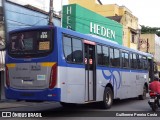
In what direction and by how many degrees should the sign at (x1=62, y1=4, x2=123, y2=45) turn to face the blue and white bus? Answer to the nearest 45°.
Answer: approximately 45° to its right

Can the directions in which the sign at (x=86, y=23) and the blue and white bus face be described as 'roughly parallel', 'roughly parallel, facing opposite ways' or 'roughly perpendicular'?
roughly perpendicular

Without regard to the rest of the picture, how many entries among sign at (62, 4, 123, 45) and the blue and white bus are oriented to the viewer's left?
0

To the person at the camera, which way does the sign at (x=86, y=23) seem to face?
facing the viewer and to the right of the viewer
